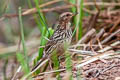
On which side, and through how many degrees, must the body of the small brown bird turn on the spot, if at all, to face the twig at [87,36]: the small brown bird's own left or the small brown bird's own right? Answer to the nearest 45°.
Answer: approximately 45° to the small brown bird's own left

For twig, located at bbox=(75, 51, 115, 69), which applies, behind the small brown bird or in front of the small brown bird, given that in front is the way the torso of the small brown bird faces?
in front
